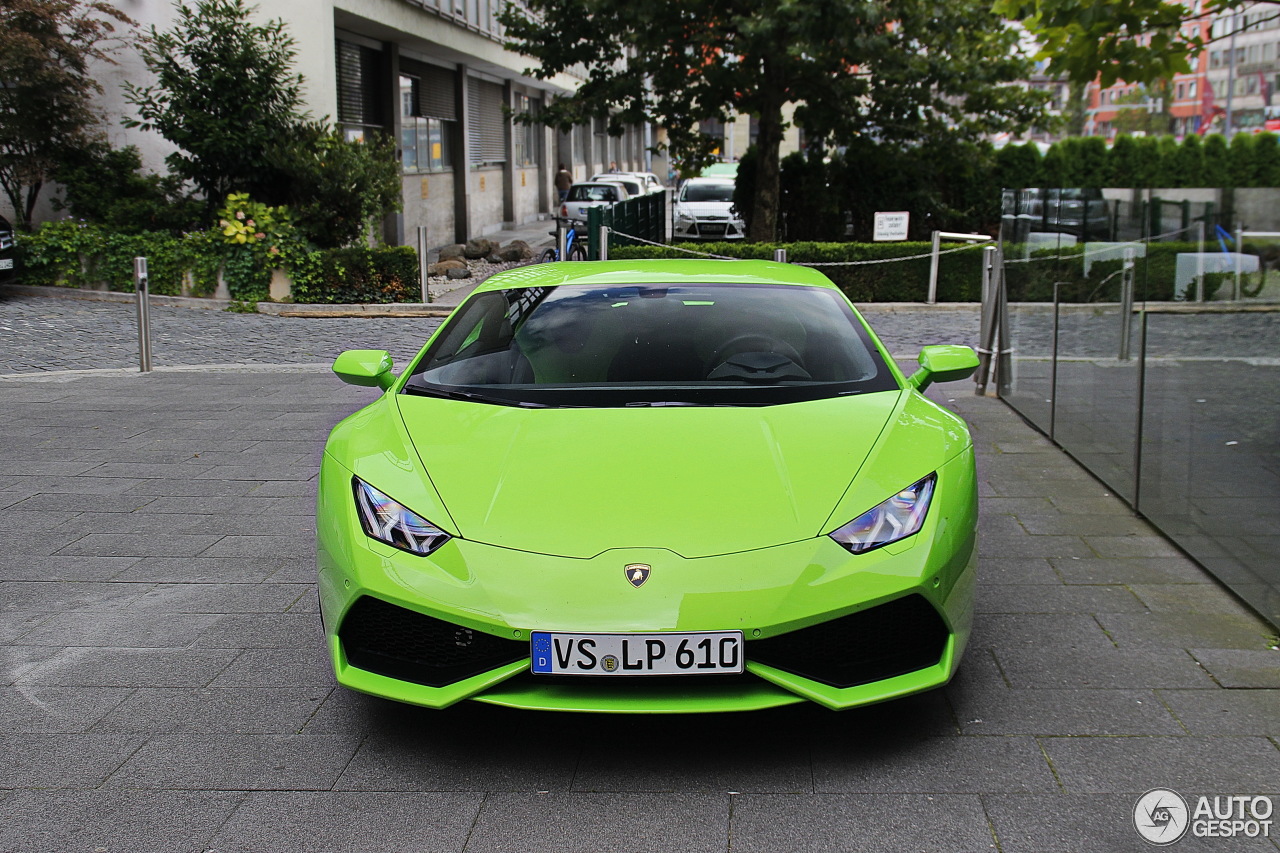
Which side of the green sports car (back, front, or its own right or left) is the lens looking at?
front

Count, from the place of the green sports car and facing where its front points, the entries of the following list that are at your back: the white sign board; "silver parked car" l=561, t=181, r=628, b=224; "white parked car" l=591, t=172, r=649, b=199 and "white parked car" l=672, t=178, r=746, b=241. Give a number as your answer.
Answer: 4

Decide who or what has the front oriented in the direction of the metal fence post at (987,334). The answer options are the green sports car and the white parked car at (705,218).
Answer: the white parked car

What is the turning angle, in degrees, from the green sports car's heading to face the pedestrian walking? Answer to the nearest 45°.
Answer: approximately 180°

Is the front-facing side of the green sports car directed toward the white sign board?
no

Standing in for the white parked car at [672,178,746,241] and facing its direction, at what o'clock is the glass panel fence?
The glass panel fence is roughly at 12 o'clock from the white parked car.

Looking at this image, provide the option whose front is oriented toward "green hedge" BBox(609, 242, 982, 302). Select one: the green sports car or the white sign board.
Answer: the white sign board

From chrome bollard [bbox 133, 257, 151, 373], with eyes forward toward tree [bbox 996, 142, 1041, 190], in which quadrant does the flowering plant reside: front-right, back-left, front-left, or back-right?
front-left

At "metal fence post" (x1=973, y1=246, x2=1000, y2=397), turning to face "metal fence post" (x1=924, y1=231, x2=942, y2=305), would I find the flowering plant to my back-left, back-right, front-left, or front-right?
front-left

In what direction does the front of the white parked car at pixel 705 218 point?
toward the camera

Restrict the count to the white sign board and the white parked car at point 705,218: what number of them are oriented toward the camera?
2

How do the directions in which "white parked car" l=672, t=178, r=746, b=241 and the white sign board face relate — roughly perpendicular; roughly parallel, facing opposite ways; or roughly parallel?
roughly parallel

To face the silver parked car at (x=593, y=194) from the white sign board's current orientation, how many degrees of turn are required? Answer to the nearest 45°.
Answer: approximately 135° to its right

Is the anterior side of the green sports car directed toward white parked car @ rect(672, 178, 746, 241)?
no

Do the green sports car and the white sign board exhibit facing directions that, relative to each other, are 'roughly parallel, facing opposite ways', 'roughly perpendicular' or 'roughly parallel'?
roughly parallel

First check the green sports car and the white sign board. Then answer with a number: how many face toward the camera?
2
